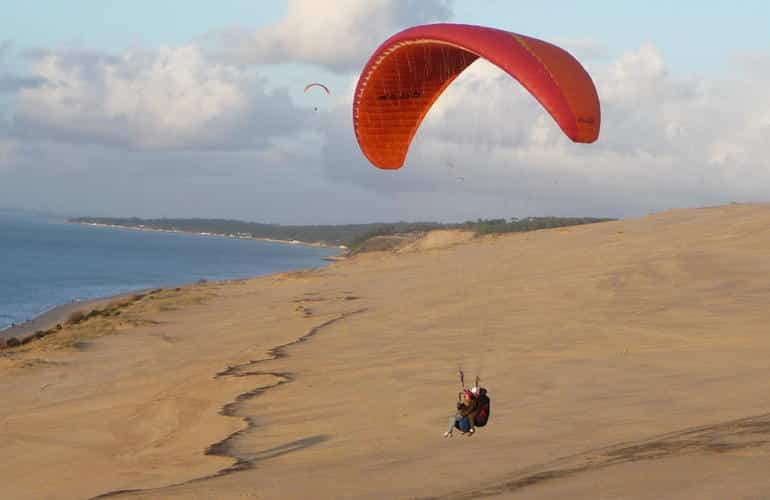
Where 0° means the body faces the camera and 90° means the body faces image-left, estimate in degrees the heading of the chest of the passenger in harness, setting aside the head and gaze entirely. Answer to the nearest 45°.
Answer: approximately 45°

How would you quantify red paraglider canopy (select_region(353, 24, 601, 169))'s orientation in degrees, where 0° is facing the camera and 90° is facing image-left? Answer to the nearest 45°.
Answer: approximately 45°
